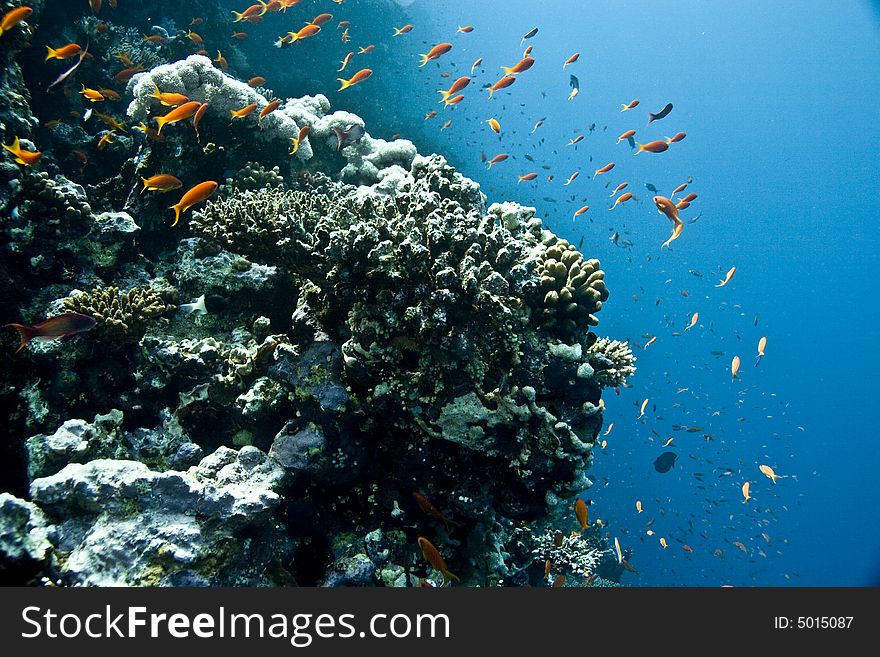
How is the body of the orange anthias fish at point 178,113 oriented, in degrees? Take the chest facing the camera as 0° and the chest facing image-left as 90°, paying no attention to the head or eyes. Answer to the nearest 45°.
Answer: approximately 270°

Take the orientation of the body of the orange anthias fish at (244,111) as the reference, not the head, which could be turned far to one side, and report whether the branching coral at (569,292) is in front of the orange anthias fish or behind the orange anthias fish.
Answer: in front

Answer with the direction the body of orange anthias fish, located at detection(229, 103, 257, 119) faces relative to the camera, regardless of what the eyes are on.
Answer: to the viewer's right

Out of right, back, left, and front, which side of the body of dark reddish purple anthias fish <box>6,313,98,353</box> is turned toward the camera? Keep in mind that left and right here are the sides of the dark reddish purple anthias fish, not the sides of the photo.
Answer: right
